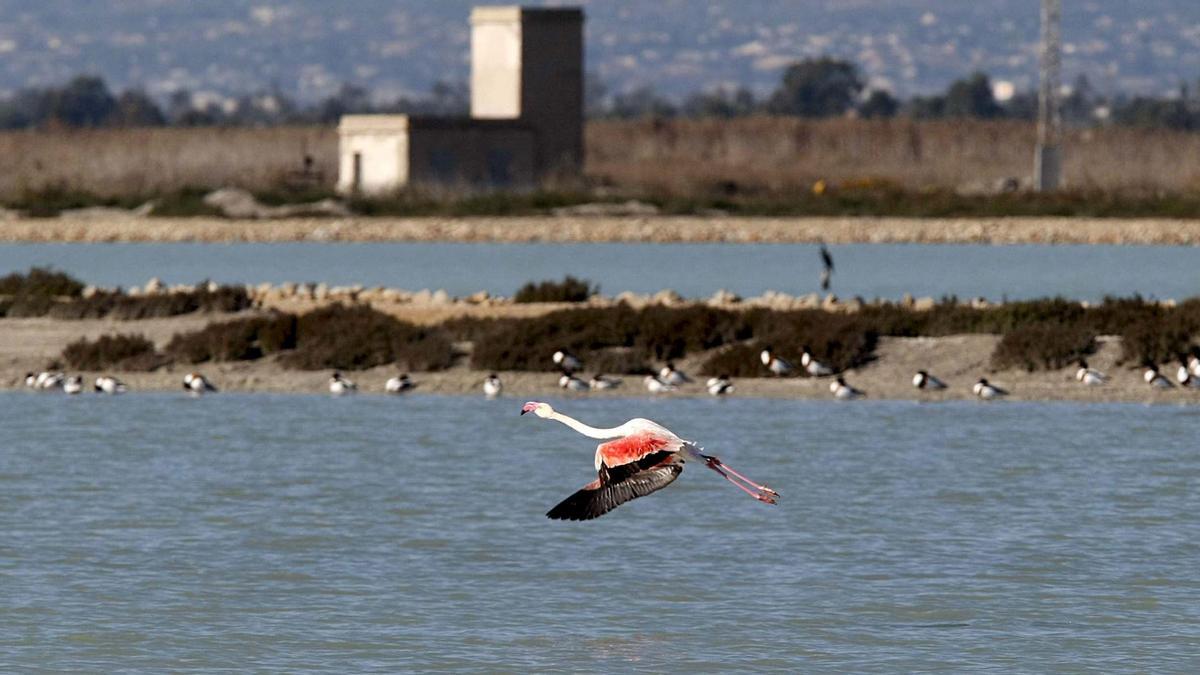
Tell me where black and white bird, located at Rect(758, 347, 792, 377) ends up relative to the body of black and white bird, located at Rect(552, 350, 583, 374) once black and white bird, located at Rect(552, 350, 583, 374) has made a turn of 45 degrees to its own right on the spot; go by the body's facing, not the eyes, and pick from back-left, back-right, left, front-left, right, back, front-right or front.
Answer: back-right

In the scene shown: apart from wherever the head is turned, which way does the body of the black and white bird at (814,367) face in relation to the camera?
to the viewer's left

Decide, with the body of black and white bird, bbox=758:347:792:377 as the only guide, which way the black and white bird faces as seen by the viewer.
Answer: to the viewer's left

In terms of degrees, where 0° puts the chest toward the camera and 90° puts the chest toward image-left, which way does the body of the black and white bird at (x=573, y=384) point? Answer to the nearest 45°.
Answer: approximately 90°

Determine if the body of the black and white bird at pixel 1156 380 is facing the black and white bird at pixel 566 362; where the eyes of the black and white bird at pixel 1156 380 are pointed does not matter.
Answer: yes

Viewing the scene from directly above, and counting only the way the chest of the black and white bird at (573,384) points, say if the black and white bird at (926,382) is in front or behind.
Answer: behind

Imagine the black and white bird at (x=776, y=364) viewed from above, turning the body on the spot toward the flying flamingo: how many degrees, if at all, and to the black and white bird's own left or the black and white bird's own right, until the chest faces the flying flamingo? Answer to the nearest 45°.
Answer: approximately 90° to the black and white bird's own left

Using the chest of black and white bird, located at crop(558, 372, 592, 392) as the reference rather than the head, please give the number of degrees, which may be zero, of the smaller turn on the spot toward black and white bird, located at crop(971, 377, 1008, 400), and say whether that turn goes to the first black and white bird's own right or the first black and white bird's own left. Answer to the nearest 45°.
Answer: approximately 180°

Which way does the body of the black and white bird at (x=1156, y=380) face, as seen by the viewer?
to the viewer's left

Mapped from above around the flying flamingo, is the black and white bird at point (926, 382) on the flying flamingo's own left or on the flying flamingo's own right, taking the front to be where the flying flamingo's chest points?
on the flying flamingo's own right

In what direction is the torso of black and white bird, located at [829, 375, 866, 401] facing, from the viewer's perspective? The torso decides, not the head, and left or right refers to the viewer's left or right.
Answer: facing to the left of the viewer

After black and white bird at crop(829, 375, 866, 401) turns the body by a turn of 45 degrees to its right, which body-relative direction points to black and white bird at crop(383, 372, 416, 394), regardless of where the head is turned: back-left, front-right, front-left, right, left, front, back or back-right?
front-left

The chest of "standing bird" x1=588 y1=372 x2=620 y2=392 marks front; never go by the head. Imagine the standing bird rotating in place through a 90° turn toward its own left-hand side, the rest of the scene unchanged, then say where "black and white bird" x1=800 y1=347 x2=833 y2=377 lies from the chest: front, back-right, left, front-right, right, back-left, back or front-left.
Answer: left

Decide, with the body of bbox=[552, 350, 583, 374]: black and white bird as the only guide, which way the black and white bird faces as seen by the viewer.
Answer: to the viewer's left

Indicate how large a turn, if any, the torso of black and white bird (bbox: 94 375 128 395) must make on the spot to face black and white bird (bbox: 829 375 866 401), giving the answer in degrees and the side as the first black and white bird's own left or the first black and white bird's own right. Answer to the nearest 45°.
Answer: approximately 180°
